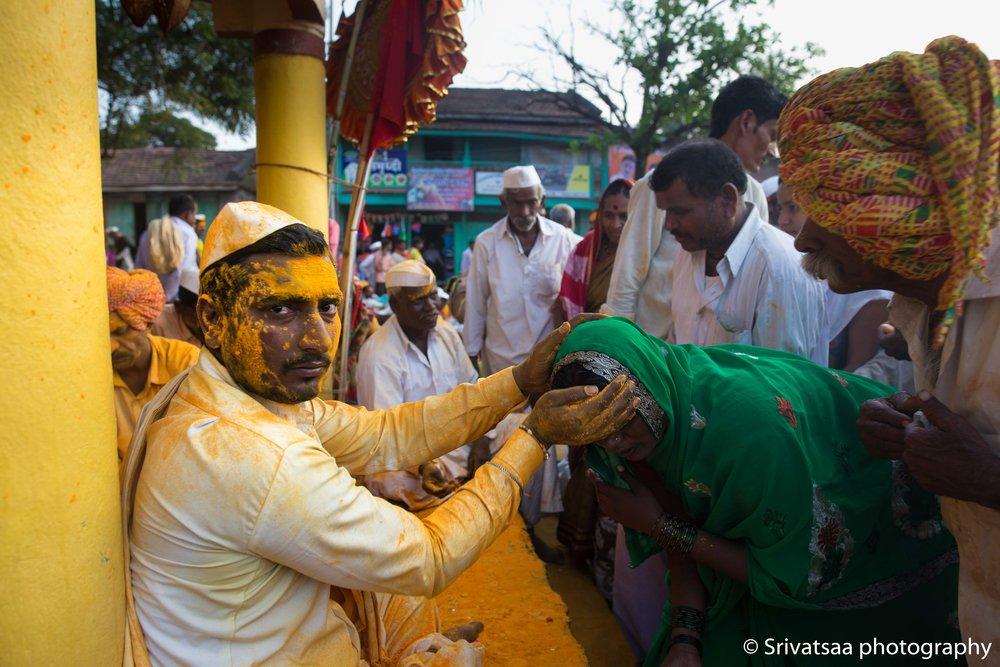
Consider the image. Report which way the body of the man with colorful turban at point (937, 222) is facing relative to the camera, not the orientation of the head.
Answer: to the viewer's left

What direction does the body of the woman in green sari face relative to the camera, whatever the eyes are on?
to the viewer's left

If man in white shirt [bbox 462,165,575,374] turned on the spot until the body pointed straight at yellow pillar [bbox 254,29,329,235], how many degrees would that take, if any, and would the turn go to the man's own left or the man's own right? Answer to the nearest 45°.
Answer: approximately 45° to the man's own right

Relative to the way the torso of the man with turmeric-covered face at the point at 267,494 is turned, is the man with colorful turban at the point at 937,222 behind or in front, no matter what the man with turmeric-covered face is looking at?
in front

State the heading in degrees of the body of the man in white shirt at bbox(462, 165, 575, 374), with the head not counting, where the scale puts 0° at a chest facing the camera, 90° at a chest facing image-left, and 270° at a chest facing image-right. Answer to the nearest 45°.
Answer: approximately 0°

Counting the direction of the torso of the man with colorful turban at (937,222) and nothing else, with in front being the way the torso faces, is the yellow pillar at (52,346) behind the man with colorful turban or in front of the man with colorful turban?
in front

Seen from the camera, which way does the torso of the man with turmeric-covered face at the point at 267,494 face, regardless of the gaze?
to the viewer's right

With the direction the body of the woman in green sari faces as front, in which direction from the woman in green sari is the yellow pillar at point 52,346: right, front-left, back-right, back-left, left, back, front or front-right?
front-left

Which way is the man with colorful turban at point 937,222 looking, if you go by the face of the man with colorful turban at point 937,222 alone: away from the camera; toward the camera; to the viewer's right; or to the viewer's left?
to the viewer's left
